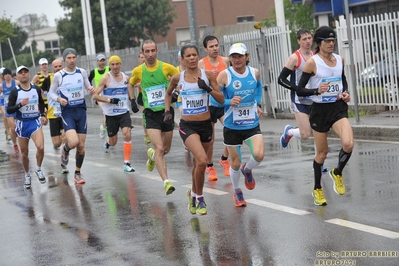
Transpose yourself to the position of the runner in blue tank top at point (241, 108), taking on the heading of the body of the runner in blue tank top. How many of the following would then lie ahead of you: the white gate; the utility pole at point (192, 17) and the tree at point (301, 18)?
0

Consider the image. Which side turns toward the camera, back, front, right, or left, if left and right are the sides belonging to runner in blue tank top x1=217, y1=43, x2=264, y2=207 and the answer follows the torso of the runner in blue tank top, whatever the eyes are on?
front

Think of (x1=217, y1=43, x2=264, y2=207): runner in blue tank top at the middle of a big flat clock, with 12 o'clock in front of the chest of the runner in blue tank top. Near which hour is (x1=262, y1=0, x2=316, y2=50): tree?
The tree is roughly at 6 o'clock from the runner in blue tank top.

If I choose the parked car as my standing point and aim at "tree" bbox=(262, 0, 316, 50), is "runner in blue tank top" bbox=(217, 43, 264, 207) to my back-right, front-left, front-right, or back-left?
back-left

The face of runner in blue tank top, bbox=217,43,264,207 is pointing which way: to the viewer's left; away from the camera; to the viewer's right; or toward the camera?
toward the camera

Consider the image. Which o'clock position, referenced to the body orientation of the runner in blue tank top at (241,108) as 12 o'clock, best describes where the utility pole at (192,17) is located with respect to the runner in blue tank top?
The utility pole is roughly at 6 o'clock from the runner in blue tank top.

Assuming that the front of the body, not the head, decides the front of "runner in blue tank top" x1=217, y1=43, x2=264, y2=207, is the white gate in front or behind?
behind

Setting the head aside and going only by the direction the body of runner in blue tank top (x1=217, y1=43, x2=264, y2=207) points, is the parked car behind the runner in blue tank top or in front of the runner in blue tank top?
behind
